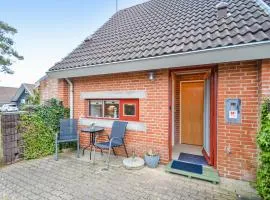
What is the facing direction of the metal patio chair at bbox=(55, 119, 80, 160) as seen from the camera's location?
facing the viewer

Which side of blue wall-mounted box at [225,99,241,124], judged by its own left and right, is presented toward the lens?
front

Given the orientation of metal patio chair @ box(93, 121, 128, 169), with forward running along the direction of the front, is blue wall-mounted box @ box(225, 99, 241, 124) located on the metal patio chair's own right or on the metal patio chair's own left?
on the metal patio chair's own left

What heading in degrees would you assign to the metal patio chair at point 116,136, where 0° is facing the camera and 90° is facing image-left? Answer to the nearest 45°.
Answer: approximately 45°

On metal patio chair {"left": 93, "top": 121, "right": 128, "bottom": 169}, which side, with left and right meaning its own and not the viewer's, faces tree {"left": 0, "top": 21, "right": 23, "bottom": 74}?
right

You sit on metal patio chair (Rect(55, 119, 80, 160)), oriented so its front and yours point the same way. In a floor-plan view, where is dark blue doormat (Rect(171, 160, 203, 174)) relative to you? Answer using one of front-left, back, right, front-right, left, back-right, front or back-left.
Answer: front-left

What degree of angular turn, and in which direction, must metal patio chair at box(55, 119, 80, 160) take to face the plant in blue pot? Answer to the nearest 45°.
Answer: approximately 45° to its left

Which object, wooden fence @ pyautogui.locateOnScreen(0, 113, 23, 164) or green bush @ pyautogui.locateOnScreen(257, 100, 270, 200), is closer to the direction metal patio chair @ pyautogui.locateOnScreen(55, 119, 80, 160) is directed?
the green bush

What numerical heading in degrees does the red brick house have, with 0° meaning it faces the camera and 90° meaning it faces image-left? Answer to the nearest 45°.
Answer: approximately 45°
